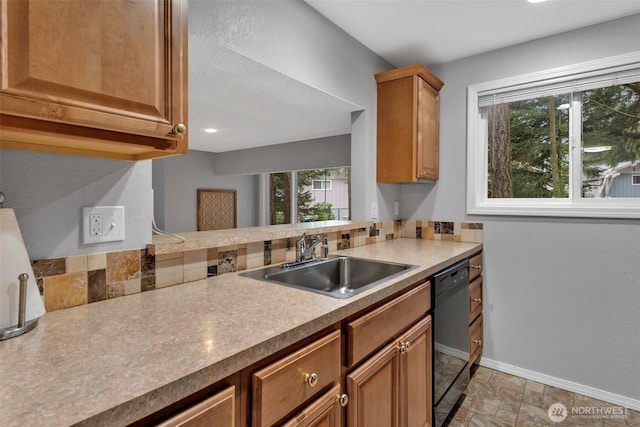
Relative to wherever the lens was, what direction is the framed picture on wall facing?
facing the viewer and to the right of the viewer

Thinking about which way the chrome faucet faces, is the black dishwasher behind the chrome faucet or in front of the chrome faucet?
in front

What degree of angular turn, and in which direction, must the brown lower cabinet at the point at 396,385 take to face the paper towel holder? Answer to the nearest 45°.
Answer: approximately 90° to its right

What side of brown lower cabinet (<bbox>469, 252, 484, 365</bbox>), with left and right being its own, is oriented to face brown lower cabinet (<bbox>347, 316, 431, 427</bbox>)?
right

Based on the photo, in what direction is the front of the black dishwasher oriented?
to the viewer's right

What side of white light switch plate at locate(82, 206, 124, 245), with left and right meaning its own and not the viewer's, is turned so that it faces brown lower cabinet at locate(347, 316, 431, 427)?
left

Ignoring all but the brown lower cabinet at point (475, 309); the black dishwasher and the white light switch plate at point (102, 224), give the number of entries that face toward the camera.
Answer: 1

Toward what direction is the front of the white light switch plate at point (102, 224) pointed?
toward the camera
